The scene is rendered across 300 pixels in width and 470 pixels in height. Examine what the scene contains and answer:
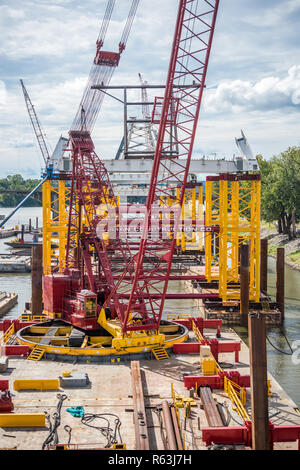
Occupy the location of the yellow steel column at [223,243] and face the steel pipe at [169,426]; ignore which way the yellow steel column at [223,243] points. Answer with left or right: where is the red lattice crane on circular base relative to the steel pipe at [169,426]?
right

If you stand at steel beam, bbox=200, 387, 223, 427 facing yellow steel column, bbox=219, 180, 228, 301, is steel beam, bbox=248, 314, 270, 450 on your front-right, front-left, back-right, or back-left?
back-right

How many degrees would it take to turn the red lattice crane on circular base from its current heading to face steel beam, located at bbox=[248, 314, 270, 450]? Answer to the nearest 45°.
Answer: approximately 45° to its right

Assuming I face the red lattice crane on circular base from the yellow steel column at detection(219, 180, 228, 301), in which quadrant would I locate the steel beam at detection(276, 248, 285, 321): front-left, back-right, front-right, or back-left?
back-left
